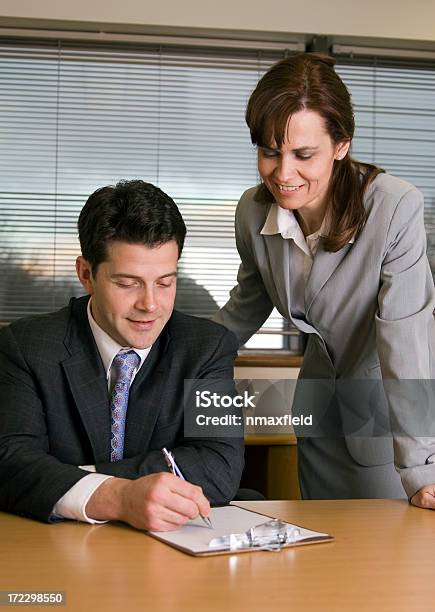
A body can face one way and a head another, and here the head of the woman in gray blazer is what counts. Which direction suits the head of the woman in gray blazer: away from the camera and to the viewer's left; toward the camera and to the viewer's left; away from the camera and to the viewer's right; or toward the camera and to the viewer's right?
toward the camera and to the viewer's left

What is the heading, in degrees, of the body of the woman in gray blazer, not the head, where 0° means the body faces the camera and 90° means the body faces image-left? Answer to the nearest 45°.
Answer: approximately 45°

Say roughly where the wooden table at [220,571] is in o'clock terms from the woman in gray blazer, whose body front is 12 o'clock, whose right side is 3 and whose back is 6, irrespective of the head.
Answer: The wooden table is roughly at 11 o'clock from the woman in gray blazer.

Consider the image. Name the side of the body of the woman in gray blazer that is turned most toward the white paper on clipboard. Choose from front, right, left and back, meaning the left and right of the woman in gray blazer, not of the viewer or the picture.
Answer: front
